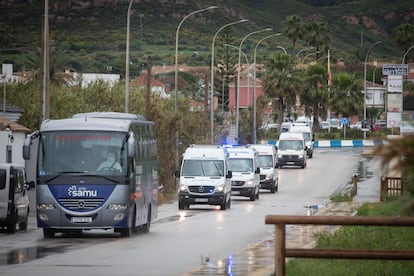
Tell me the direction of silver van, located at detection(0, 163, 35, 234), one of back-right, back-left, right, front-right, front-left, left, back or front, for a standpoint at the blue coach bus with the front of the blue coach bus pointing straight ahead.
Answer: back-right

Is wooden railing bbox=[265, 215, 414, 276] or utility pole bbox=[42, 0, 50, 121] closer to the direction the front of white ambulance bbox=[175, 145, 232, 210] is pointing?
the wooden railing

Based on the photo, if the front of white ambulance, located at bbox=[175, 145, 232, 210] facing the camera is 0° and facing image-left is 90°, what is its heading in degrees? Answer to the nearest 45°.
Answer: approximately 0°

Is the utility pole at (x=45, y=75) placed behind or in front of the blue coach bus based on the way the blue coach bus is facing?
behind

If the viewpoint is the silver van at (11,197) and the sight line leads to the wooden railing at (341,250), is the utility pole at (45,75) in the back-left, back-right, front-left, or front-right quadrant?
back-left

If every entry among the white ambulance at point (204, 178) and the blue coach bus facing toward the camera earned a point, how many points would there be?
2
